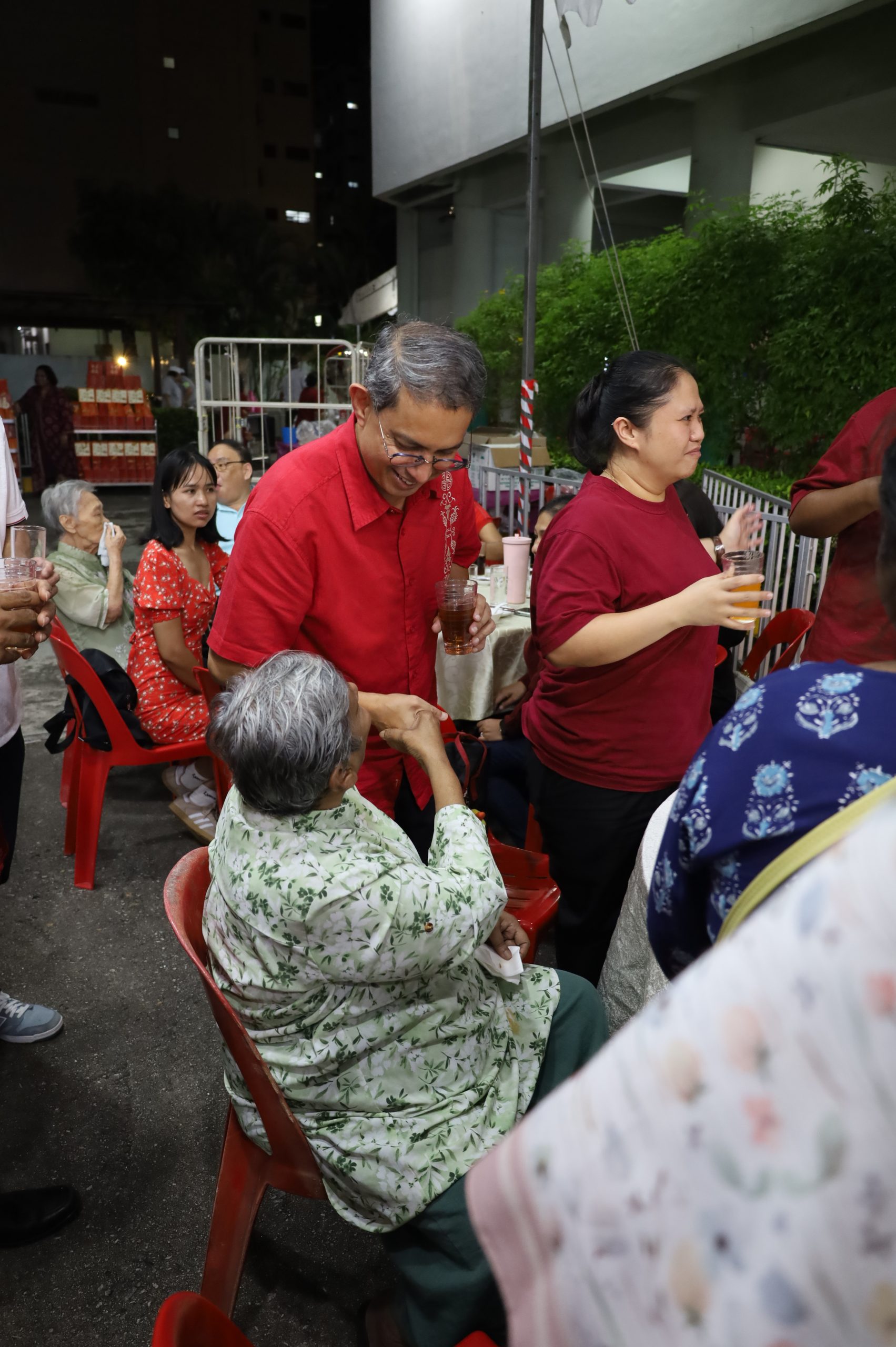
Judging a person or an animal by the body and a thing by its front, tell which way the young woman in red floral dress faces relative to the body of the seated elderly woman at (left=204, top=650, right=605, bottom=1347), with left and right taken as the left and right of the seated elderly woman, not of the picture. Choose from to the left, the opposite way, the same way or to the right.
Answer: to the right

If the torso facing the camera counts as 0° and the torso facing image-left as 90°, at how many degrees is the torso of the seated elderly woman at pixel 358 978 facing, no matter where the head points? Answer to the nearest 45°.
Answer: approximately 225°

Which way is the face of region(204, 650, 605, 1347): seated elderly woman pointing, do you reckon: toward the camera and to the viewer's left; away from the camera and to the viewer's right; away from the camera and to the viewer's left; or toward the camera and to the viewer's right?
away from the camera and to the viewer's right

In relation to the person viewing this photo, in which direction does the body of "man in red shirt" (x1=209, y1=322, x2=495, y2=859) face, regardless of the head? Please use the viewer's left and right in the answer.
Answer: facing the viewer and to the right of the viewer

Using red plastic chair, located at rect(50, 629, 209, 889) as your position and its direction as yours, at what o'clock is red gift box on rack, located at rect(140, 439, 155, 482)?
The red gift box on rack is roughly at 9 o'clock from the red plastic chair.

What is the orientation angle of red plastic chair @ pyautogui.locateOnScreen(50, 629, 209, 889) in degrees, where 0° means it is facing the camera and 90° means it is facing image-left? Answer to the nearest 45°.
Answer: approximately 270°

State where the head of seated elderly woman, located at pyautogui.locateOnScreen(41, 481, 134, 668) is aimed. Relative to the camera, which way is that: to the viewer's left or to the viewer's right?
to the viewer's right

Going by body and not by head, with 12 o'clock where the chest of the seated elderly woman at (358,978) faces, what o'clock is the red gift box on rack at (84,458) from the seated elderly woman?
The red gift box on rack is roughly at 10 o'clock from the seated elderly woman.

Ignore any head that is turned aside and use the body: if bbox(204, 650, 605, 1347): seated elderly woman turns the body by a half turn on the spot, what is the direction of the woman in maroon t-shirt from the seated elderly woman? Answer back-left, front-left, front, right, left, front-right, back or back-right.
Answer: back

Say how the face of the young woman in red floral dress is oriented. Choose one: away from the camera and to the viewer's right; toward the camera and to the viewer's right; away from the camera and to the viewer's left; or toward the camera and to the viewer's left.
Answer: toward the camera and to the viewer's right
